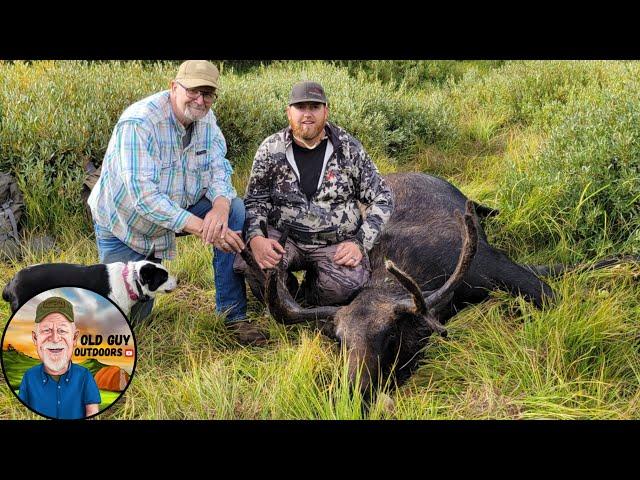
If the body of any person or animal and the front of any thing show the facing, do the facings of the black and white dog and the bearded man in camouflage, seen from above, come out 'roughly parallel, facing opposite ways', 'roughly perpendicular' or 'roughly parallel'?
roughly perpendicular

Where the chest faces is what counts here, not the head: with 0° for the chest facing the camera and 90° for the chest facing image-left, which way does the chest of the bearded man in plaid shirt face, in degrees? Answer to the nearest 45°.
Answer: approximately 315°

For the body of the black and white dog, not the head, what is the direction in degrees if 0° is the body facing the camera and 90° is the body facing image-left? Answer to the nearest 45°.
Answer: approximately 270°

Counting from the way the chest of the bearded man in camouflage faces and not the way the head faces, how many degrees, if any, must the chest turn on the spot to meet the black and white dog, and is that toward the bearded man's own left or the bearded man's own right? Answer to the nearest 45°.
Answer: approximately 45° to the bearded man's own right

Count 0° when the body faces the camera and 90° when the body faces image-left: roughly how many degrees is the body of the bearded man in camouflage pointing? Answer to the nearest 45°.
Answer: approximately 0°

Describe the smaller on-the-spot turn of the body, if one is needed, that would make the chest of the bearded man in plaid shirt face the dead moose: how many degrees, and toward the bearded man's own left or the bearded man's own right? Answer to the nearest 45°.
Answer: approximately 45° to the bearded man's own left

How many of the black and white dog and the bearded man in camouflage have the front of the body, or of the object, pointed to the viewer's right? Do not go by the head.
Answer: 1

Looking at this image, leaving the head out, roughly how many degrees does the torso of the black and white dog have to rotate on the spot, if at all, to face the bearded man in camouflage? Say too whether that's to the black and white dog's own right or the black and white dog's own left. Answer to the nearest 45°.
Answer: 0° — it already faces them
